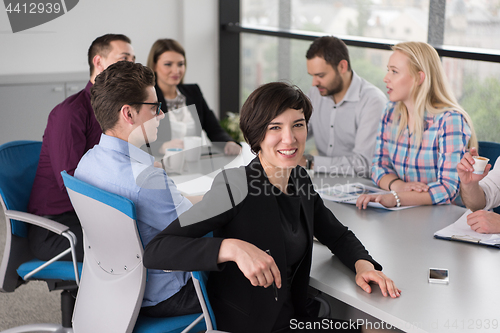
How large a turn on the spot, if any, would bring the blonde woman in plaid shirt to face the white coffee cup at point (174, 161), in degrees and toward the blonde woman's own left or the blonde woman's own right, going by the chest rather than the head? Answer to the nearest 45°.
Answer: approximately 45° to the blonde woman's own right

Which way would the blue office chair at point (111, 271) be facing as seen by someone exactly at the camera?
facing away from the viewer and to the right of the viewer

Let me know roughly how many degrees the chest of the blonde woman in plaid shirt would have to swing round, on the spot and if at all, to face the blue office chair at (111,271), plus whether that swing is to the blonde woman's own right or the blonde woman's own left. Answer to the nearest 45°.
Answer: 0° — they already face it

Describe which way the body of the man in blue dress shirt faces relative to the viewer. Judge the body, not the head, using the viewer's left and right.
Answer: facing away from the viewer and to the right of the viewer

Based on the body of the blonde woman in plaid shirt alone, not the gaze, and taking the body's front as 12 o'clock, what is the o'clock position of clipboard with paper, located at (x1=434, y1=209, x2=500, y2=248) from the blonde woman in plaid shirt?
The clipboard with paper is roughly at 10 o'clock from the blonde woman in plaid shirt.

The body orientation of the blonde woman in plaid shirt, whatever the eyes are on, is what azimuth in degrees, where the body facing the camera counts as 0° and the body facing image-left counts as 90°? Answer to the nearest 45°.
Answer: approximately 45°

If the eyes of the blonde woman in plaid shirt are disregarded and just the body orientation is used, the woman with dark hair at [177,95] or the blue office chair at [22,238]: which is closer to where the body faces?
the blue office chair
